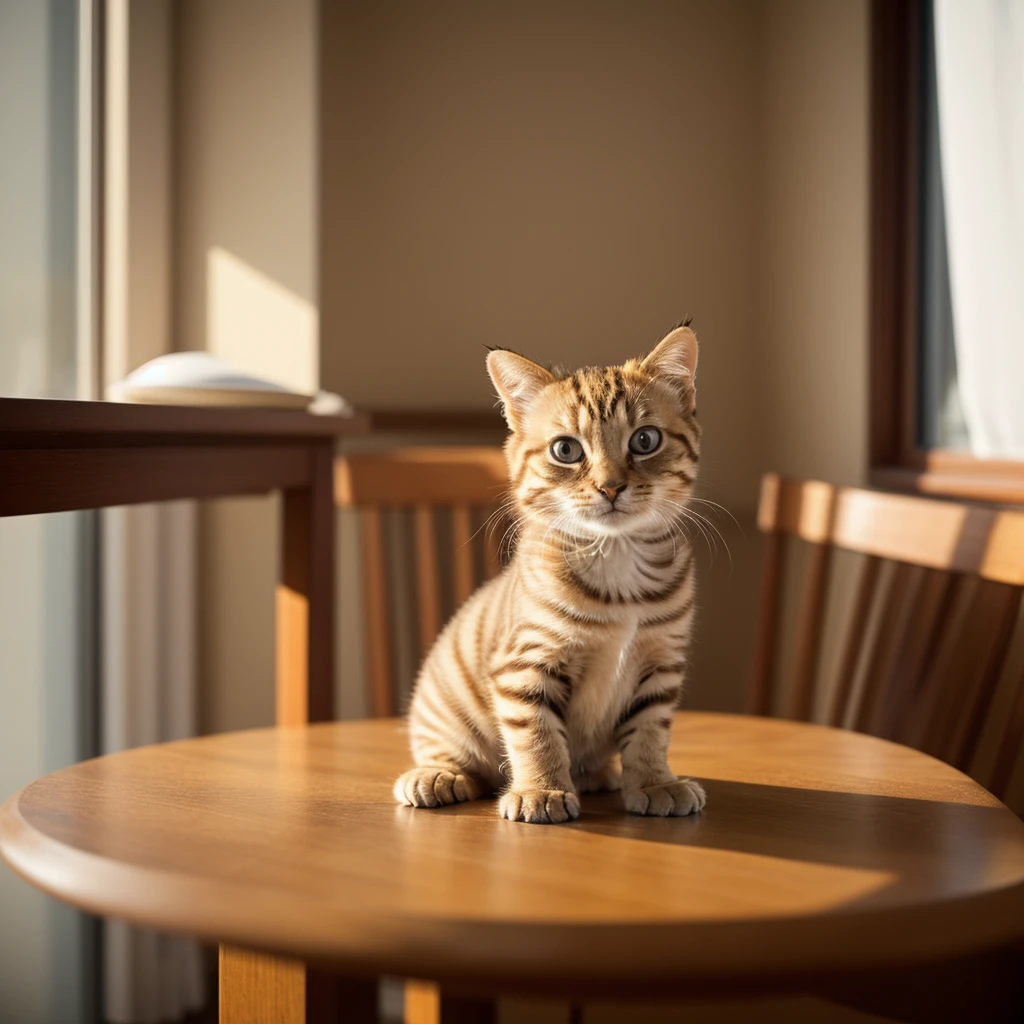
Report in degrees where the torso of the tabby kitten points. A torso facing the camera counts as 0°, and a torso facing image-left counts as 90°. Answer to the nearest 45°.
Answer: approximately 315°

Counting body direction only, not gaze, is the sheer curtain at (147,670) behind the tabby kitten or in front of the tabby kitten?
behind

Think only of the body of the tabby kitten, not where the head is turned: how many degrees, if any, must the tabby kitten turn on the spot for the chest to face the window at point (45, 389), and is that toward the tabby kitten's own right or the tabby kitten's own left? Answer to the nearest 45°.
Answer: approximately 180°

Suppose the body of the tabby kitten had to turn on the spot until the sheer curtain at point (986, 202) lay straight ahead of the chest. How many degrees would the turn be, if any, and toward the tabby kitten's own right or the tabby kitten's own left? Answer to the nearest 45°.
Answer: approximately 90° to the tabby kitten's own left

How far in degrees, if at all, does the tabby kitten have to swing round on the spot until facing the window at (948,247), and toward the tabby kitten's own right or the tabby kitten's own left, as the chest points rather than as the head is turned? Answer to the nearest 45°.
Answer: approximately 90° to the tabby kitten's own left
